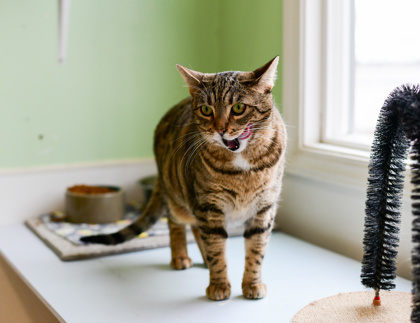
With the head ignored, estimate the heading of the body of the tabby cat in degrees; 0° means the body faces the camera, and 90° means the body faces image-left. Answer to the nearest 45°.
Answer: approximately 315°

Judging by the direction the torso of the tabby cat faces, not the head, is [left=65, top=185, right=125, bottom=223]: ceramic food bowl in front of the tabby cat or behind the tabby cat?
behind

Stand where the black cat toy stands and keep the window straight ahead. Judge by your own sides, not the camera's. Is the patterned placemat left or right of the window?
left
